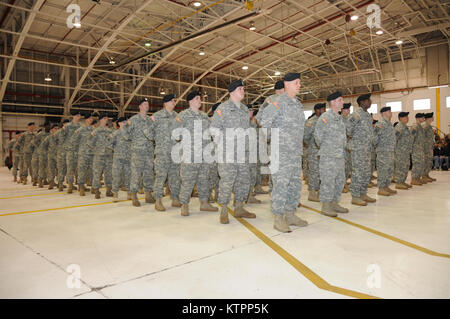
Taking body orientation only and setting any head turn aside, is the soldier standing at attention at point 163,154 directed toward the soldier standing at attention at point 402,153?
no

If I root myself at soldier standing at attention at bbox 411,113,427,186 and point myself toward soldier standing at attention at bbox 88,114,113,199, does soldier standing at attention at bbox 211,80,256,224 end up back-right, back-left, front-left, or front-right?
front-left

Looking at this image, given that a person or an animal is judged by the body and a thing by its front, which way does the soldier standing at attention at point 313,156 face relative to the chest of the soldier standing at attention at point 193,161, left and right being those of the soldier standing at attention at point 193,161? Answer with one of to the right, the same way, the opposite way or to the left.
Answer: the same way

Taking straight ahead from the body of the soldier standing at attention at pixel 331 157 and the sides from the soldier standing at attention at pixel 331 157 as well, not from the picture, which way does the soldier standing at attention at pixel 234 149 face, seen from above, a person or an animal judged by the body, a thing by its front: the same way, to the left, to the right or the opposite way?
the same way

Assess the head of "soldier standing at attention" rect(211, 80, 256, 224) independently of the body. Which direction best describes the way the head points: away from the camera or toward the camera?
toward the camera
